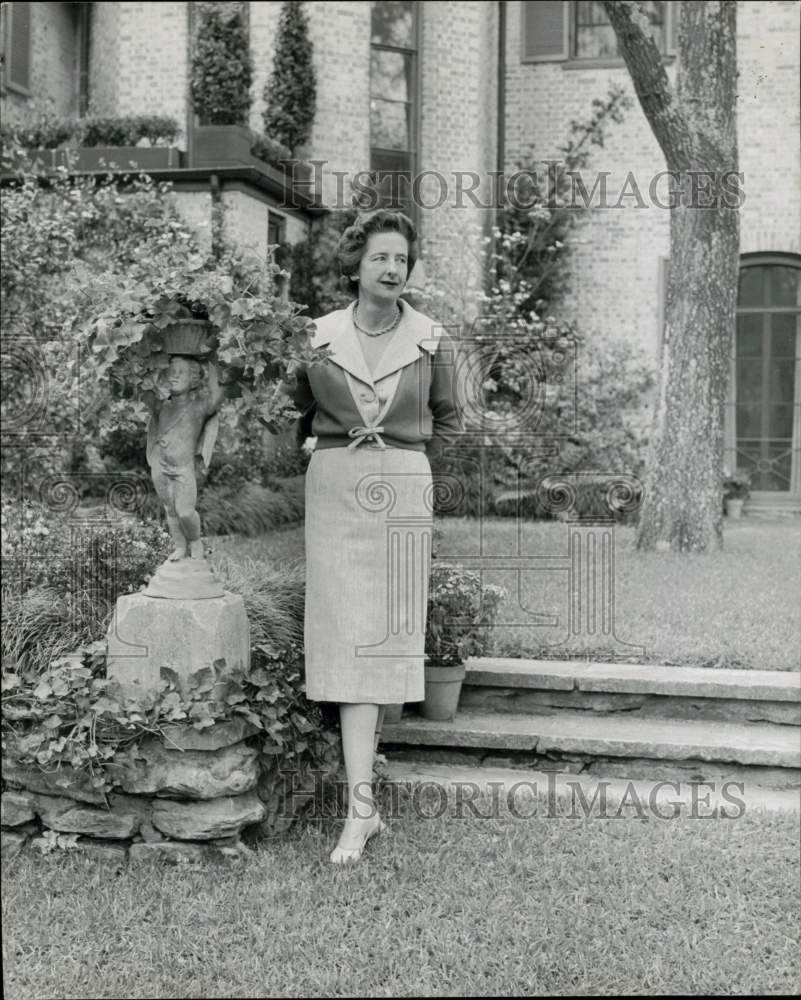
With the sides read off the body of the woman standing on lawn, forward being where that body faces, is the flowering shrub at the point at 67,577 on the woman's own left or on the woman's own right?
on the woman's own right

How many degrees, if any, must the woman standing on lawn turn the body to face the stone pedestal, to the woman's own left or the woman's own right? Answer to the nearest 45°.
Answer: approximately 90° to the woman's own right

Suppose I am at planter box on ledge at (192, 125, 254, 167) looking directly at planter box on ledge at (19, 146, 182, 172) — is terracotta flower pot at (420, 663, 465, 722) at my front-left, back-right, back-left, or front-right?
back-left

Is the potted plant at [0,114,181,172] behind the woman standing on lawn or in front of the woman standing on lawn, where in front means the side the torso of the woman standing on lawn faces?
behind

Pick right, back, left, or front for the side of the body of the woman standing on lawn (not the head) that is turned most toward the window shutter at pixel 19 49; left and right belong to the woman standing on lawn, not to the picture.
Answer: back

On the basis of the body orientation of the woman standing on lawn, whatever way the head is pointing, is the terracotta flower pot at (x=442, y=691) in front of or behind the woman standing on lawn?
behind

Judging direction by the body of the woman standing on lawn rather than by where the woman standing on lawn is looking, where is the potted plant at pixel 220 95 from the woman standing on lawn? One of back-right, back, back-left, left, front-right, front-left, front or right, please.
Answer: back

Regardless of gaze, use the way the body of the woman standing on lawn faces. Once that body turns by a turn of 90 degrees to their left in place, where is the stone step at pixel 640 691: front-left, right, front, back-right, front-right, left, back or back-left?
front-left

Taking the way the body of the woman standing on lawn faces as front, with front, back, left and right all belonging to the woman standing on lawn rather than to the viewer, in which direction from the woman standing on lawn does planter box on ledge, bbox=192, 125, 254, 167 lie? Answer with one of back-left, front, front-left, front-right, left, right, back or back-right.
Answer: back

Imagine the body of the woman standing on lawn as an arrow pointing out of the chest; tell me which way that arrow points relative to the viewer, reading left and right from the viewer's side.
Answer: facing the viewer

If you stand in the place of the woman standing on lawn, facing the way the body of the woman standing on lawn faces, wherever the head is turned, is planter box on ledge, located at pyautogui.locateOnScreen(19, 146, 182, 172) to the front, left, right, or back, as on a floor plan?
back

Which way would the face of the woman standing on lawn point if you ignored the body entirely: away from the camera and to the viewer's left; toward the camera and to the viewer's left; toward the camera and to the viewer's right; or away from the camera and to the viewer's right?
toward the camera and to the viewer's right
